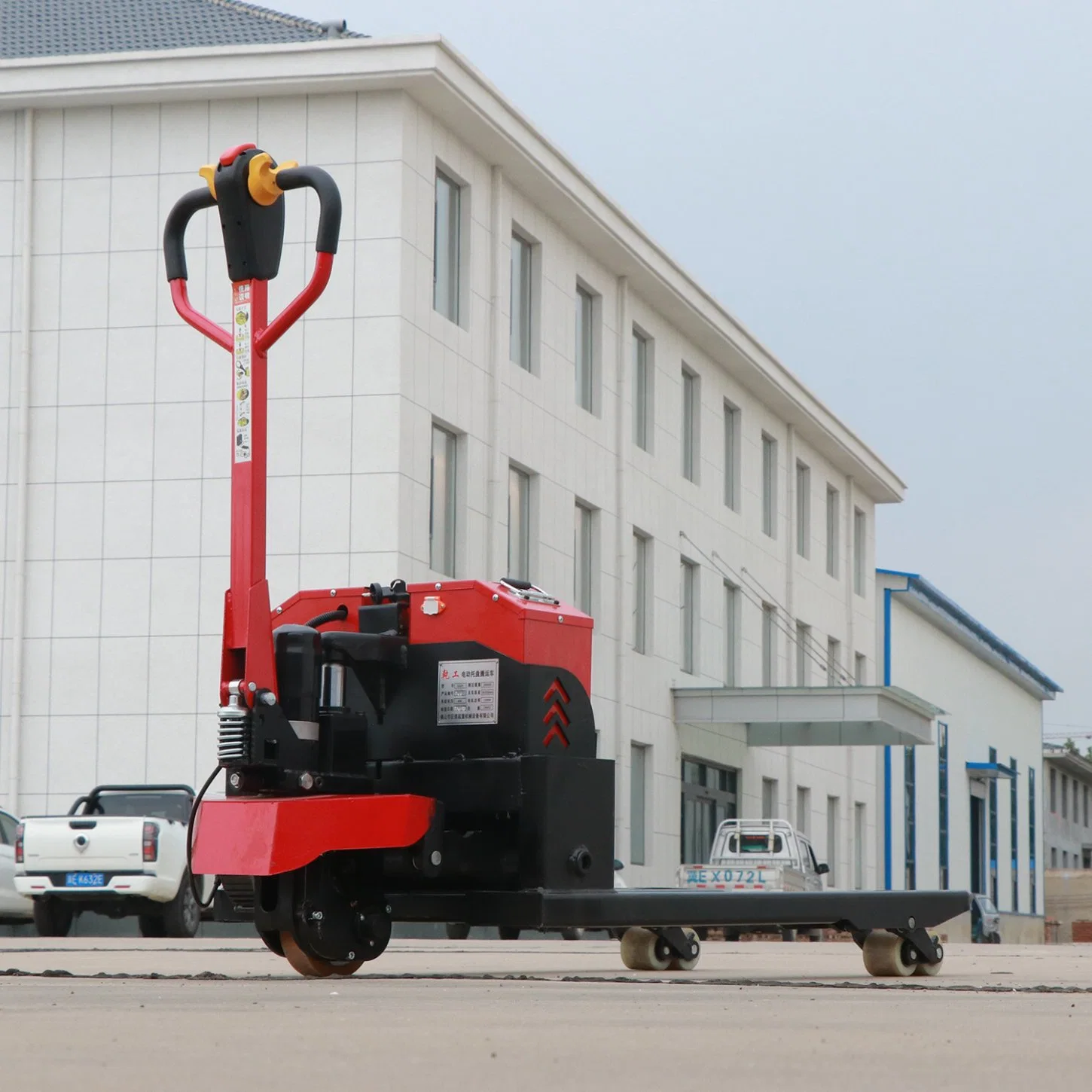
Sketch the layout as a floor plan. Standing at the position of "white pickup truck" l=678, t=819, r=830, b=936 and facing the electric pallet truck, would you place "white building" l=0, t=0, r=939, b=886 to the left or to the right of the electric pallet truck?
right

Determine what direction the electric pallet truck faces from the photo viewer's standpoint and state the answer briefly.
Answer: facing away from the viewer and to the right of the viewer

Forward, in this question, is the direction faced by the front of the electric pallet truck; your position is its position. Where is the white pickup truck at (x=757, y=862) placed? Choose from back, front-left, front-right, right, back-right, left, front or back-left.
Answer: front-left

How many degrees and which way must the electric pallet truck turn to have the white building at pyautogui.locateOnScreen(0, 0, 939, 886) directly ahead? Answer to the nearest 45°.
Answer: approximately 45° to its left
